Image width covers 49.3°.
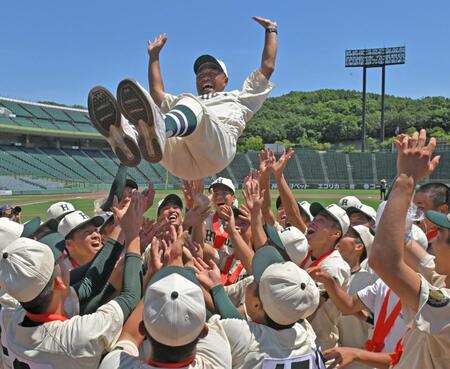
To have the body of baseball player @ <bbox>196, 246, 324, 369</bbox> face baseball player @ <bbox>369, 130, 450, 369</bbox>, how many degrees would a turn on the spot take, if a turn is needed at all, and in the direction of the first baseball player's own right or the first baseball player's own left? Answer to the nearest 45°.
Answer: approximately 135° to the first baseball player's own right

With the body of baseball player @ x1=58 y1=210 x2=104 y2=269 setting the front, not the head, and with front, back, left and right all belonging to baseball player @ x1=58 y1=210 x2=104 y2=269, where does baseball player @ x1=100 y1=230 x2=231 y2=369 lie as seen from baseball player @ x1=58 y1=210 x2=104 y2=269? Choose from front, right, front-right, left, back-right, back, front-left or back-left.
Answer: front-right

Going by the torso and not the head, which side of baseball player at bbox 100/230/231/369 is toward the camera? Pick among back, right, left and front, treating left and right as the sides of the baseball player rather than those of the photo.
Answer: back

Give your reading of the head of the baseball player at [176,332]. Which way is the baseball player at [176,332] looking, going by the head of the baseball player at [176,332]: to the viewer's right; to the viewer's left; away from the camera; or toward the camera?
away from the camera

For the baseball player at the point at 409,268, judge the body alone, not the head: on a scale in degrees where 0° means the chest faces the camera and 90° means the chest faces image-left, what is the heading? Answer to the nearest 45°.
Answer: approximately 90°

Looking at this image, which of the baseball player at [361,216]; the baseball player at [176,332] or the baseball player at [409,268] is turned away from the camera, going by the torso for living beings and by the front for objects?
the baseball player at [176,332]

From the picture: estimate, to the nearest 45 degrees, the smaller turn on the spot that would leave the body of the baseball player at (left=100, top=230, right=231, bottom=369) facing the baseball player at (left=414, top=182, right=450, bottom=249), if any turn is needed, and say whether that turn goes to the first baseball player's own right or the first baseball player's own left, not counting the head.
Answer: approximately 45° to the first baseball player's own right
